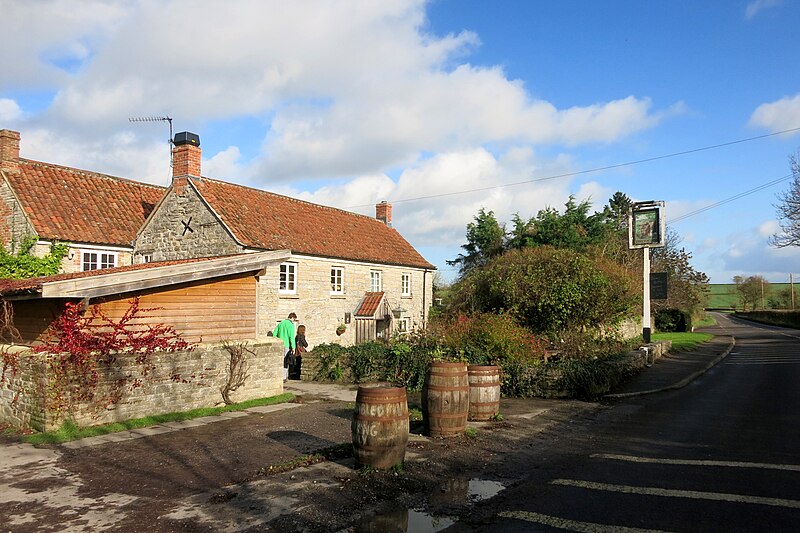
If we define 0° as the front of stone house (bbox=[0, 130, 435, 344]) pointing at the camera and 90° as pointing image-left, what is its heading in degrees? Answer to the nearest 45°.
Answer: approximately 315°

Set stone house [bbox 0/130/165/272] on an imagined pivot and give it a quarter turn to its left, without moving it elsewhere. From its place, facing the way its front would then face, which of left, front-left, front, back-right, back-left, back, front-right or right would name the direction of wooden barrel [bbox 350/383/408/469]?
back-right

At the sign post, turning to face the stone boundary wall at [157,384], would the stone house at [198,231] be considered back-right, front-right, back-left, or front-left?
front-right

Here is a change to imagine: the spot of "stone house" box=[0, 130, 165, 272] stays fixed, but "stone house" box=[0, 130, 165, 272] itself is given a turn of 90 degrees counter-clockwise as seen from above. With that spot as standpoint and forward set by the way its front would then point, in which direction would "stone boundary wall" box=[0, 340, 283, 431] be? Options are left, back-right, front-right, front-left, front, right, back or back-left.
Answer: back-right

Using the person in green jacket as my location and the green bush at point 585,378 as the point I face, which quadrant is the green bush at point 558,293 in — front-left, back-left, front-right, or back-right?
front-left

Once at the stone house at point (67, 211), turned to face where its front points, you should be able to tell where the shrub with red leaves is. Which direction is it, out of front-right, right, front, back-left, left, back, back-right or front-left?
front-right

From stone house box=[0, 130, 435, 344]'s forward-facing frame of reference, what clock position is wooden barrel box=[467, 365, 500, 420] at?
The wooden barrel is roughly at 1 o'clock from the stone house.

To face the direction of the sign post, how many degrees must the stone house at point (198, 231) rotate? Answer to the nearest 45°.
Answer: approximately 45° to its left

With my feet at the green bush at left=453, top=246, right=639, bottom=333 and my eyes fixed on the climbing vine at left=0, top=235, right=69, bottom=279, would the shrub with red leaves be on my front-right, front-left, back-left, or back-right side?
front-left

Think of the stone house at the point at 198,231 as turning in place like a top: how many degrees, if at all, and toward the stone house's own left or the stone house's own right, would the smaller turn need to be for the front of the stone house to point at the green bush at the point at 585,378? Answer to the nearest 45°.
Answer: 0° — it already faces it
